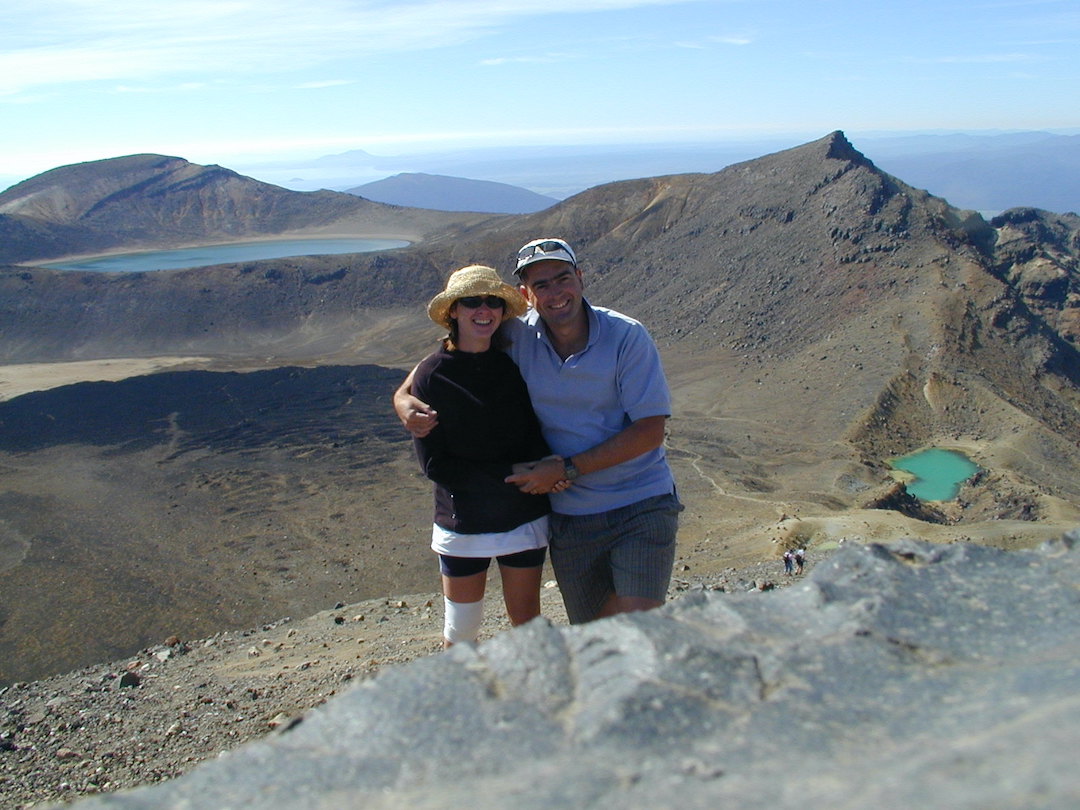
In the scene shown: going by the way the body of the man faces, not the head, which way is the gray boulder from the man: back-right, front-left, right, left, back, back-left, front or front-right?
front-left

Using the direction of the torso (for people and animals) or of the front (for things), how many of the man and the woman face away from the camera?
0

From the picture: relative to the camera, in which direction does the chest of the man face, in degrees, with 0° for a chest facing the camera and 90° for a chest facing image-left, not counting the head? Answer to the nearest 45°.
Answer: approximately 45°

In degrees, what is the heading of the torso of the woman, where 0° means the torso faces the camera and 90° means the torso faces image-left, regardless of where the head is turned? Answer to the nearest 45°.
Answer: approximately 0°
